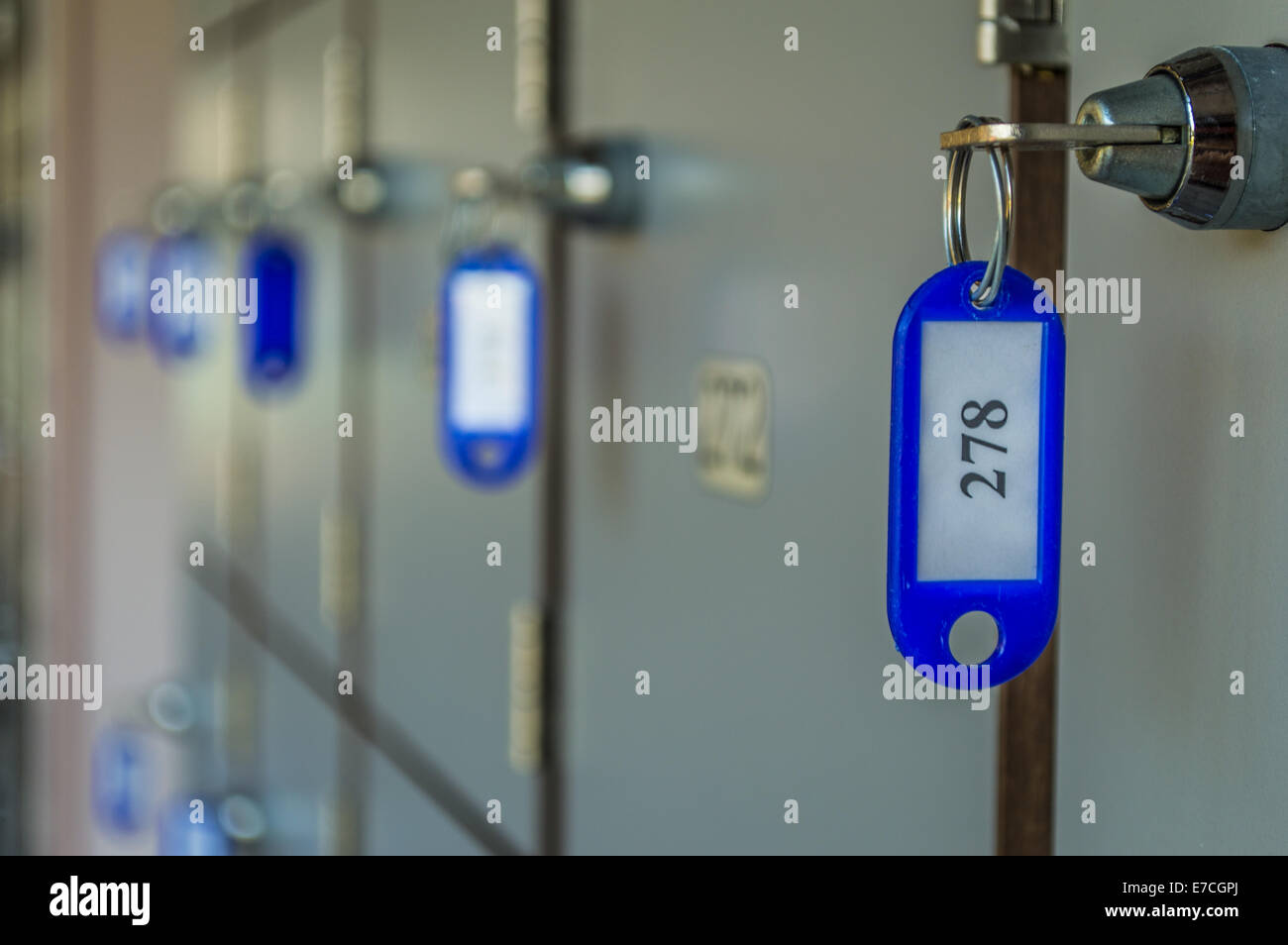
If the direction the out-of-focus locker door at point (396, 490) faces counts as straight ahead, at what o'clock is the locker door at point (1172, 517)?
The locker door is roughly at 10 o'clock from the out-of-focus locker door.

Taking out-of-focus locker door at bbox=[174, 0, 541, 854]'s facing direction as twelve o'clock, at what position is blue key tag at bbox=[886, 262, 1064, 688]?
The blue key tag is roughly at 10 o'clock from the out-of-focus locker door.

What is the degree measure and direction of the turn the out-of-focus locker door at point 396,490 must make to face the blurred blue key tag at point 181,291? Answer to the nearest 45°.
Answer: approximately 135° to its right

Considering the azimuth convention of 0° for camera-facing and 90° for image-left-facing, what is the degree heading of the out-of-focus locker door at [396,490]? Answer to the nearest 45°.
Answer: approximately 45°

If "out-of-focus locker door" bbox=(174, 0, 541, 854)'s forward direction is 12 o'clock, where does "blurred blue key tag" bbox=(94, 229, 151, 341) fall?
The blurred blue key tag is roughly at 4 o'clock from the out-of-focus locker door.

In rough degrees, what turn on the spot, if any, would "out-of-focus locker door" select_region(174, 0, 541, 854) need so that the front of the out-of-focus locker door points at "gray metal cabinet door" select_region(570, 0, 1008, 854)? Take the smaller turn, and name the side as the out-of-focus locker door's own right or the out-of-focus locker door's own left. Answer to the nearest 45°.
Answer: approximately 45° to the out-of-focus locker door's own left

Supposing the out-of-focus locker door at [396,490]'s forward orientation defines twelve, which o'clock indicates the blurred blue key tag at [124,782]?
The blurred blue key tag is roughly at 4 o'clock from the out-of-focus locker door.

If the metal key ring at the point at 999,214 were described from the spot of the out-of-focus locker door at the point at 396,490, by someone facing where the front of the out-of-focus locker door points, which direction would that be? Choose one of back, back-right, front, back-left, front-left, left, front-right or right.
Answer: front-left
